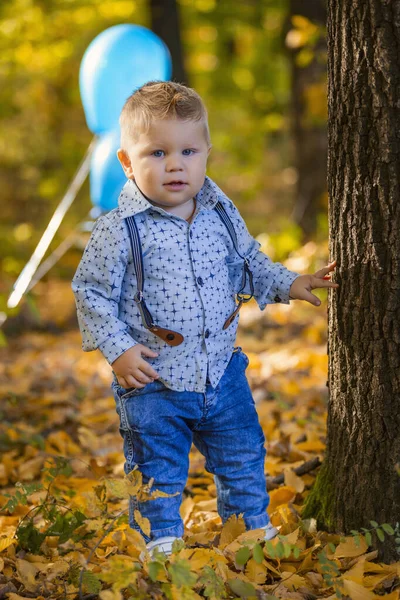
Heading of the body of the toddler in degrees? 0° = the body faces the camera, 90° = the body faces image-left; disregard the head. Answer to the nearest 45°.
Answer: approximately 315°

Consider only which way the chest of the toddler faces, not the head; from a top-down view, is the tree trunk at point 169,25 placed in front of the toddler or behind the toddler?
behind

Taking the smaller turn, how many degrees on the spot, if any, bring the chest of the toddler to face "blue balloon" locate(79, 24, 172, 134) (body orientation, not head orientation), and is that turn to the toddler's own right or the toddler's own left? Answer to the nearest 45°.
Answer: approximately 135° to the toddler's own left

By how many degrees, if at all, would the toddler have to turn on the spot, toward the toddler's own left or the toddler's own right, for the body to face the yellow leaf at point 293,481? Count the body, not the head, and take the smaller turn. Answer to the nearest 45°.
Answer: approximately 90° to the toddler's own left
